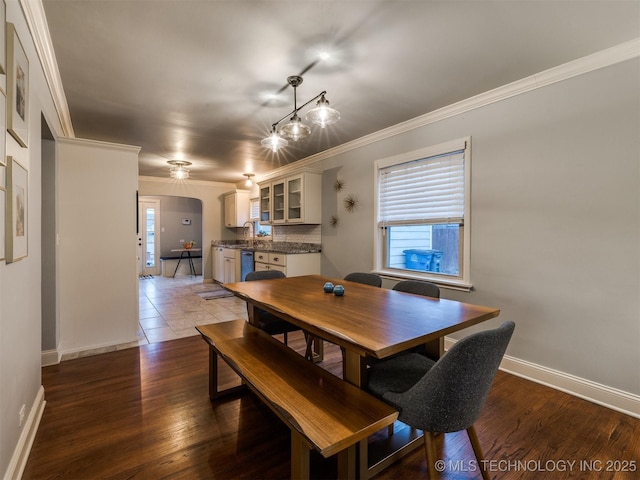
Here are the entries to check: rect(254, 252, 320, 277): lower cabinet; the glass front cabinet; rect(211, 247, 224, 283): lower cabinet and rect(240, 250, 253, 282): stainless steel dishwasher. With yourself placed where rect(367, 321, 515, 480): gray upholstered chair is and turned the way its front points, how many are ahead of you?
4

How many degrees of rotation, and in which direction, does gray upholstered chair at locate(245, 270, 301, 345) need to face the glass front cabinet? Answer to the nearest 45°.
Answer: approximately 135° to its left

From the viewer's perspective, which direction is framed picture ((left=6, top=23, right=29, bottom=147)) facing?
to the viewer's right

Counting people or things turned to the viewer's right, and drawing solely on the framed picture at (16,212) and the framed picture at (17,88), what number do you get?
2

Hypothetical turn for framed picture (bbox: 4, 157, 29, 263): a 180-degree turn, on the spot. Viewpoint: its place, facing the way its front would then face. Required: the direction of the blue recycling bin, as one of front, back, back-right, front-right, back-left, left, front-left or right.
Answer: back

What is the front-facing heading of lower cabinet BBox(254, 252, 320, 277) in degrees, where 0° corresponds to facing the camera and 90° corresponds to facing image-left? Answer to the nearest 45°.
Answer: approximately 45°

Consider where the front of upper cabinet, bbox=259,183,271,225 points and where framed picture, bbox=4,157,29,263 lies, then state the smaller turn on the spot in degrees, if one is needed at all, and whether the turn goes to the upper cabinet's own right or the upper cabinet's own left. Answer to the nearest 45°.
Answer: approximately 45° to the upper cabinet's own left

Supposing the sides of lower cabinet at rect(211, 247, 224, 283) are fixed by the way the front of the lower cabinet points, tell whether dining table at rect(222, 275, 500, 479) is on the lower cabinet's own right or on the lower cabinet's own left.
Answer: on the lower cabinet's own left

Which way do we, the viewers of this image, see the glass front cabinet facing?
facing the viewer and to the left of the viewer

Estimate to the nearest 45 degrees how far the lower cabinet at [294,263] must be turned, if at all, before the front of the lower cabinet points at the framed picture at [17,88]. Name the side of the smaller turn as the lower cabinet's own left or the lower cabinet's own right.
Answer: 0° — it already faces it

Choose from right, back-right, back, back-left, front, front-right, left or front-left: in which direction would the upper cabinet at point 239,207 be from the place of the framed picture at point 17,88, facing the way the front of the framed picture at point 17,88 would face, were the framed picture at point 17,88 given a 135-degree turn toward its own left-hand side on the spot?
right

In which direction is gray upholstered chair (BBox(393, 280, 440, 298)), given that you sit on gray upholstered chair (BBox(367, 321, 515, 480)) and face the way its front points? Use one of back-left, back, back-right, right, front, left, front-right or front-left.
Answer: front-right
